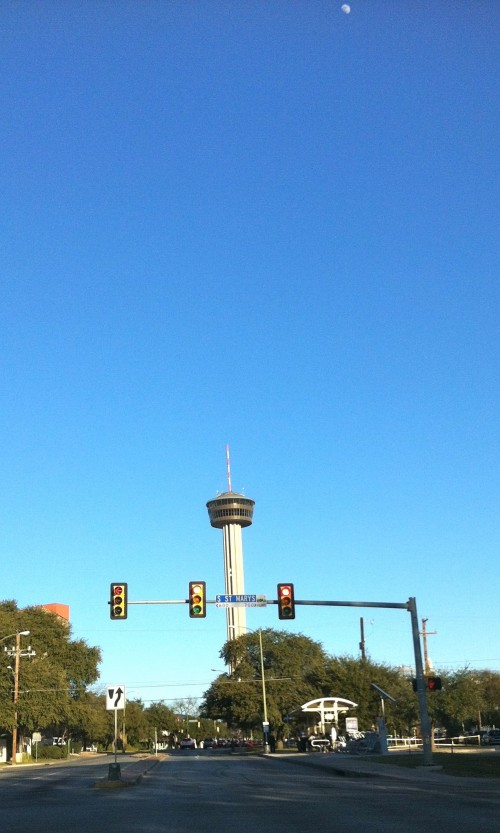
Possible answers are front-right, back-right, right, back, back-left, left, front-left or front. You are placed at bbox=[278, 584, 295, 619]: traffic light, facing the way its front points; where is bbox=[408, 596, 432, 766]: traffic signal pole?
back-left

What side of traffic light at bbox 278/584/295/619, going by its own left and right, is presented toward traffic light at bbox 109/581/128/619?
right

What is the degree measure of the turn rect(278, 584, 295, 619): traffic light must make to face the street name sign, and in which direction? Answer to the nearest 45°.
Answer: approximately 135° to its right

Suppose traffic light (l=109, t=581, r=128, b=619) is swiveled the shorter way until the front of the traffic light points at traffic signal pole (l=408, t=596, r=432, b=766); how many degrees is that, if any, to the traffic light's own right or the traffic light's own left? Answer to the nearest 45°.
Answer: approximately 90° to the traffic light's own left

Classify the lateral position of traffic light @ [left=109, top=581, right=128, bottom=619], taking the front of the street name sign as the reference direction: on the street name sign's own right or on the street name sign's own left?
on the street name sign's own right

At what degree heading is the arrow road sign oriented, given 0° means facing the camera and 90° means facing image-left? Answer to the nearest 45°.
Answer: approximately 0°

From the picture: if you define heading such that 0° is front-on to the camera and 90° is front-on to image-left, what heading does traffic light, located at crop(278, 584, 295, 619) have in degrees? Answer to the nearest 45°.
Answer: approximately 0°

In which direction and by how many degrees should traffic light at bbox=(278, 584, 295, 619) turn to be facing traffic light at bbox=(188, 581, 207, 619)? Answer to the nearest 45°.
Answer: approximately 90° to its right
